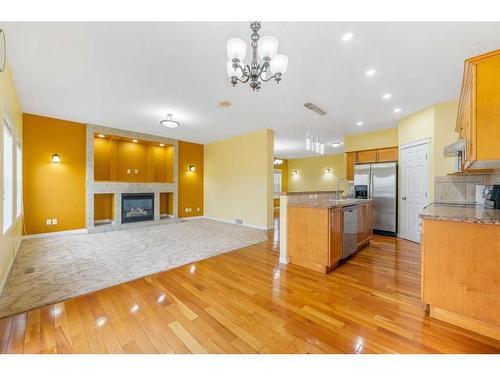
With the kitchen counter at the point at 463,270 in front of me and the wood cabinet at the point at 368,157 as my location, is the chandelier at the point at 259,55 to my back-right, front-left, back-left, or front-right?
front-right

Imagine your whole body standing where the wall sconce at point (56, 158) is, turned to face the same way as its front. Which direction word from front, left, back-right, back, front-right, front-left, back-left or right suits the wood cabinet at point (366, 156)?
front-left

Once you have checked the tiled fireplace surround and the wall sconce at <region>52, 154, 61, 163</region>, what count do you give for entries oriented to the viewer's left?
0

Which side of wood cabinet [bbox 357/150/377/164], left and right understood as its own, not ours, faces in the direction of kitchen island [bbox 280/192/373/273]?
front

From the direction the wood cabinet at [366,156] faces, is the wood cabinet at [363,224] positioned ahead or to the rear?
ahead

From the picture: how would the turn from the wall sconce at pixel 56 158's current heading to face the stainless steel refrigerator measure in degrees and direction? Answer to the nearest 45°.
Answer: approximately 45° to its left

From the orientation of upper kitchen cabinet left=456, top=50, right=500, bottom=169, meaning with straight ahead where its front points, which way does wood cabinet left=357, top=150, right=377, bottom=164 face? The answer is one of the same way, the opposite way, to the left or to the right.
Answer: to the left

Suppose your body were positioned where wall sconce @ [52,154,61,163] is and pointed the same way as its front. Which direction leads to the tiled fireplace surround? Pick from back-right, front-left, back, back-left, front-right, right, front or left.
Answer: left

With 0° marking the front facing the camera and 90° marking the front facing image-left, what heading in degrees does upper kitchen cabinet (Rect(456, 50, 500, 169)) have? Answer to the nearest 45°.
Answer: approximately 90°

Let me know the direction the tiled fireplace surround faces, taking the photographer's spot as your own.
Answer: facing the viewer and to the right of the viewer

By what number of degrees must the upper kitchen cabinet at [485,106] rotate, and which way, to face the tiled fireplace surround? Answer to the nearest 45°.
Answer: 0° — it already faces it

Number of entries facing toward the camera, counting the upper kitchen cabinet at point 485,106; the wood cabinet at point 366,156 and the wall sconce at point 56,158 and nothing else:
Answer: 2

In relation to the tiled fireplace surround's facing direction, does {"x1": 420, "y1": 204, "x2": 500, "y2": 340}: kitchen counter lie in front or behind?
in front

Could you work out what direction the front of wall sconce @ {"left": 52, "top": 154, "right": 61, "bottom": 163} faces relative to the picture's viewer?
facing the viewer
